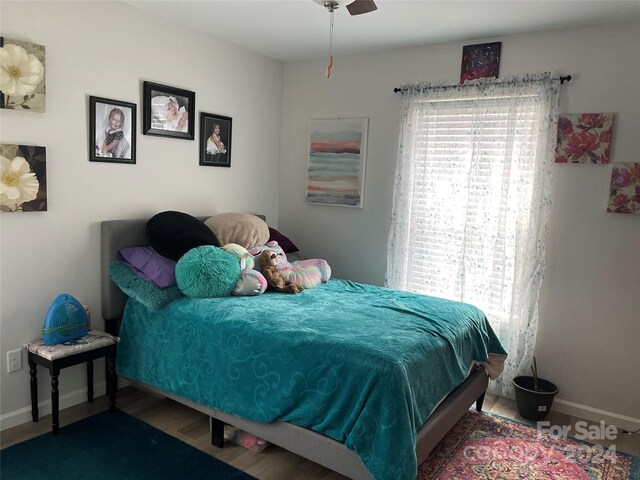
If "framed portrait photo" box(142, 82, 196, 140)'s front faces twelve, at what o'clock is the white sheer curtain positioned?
The white sheer curtain is roughly at 11 o'clock from the framed portrait photo.

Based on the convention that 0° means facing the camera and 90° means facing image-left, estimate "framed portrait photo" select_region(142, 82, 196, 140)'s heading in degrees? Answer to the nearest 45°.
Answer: approximately 315°

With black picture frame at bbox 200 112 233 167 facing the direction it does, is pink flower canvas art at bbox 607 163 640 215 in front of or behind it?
in front

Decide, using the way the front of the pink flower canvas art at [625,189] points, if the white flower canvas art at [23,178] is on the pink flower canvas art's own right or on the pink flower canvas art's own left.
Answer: on the pink flower canvas art's own right

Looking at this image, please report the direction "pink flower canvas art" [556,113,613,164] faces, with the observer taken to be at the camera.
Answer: facing the viewer

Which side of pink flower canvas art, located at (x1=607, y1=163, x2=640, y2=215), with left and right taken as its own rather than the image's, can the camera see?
front

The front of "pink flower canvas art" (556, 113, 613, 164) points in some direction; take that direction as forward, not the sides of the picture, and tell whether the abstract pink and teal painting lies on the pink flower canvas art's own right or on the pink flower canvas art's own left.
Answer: on the pink flower canvas art's own right

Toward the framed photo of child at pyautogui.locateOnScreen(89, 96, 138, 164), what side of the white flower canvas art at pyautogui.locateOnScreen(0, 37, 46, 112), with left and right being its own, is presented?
left

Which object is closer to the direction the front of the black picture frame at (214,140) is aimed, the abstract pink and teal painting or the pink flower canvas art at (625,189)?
the pink flower canvas art

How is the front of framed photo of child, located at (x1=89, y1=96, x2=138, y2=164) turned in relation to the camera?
facing the viewer and to the right of the viewer

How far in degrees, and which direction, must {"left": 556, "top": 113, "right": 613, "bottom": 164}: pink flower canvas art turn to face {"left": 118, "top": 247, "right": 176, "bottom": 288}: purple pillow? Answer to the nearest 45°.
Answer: approximately 45° to its right

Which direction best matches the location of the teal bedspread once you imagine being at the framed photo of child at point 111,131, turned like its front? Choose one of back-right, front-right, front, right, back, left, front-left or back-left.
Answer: front
